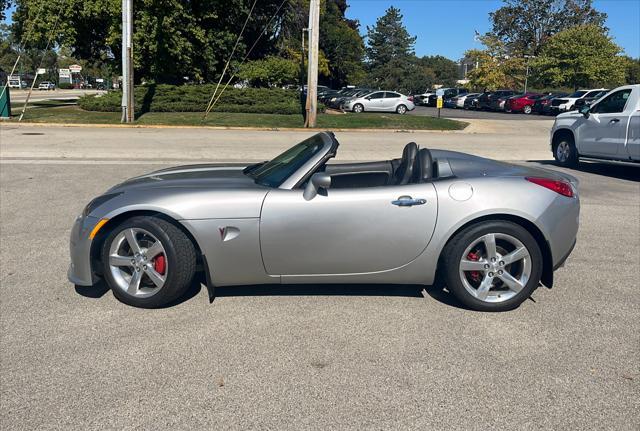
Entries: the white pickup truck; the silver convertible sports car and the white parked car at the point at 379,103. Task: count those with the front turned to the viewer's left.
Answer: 3

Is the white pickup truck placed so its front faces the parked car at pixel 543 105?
no

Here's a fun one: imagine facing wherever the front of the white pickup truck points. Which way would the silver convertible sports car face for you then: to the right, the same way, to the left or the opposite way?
the same way

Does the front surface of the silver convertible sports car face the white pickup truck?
no

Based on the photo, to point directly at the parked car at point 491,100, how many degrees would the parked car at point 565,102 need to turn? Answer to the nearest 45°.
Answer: approximately 90° to its right

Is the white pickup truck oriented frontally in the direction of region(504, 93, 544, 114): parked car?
no

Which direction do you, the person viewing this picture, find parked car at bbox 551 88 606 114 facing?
facing the viewer and to the left of the viewer

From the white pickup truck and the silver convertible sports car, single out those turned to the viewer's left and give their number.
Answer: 2

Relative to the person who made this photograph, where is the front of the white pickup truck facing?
facing to the left of the viewer

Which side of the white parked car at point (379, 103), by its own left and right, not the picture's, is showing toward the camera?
left

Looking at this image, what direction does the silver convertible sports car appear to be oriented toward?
to the viewer's left
